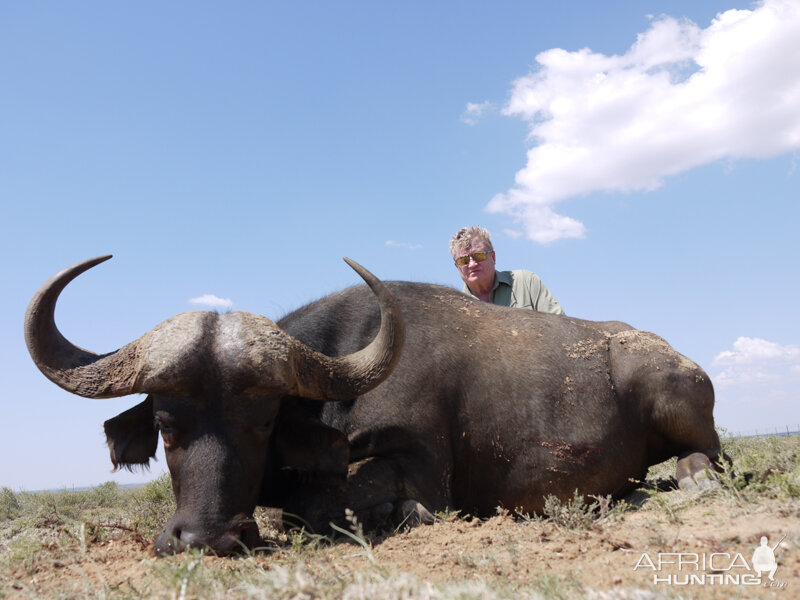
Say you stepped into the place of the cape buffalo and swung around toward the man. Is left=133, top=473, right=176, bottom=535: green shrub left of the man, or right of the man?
left

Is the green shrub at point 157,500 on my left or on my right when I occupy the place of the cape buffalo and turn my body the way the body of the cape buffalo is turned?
on my right

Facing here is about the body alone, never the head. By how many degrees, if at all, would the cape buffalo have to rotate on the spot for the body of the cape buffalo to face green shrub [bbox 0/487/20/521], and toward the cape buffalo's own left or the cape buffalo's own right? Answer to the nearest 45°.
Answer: approximately 90° to the cape buffalo's own right

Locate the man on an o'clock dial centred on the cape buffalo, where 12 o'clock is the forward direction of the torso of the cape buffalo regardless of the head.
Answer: The man is roughly at 5 o'clock from the cape buffalo.

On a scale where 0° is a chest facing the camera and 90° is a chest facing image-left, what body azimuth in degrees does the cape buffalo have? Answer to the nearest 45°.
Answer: approximately 45°
